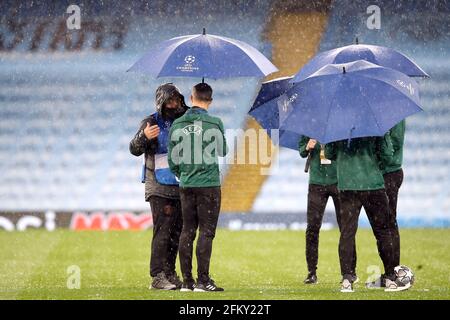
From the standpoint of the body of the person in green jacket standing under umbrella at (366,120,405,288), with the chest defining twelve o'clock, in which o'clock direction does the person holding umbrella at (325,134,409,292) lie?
the person holding umbrella at (325,134,409,292) is roughly at 10 o'clock from the person in green jacket standing under umbrella at (366,120,405,288).

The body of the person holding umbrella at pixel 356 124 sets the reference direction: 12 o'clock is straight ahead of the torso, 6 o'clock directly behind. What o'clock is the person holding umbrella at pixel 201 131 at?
the person holding umbrella at pixel 201 131 is roughly at 9 o'clock from the person holding umbrella at pixel 356 124.

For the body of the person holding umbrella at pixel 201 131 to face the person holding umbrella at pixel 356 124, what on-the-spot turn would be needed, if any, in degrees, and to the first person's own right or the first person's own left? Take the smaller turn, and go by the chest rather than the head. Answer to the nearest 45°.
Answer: approximately 90° to the first person's own right

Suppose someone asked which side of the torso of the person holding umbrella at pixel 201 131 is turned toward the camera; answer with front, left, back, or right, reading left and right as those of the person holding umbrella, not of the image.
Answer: back

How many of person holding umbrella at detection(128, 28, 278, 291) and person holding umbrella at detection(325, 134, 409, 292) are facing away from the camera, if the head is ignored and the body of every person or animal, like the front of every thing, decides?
2

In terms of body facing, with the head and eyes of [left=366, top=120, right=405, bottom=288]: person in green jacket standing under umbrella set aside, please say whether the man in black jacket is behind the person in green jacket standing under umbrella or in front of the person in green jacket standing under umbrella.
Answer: in front

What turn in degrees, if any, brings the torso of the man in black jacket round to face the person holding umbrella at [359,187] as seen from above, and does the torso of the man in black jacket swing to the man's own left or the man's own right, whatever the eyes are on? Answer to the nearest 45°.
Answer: approximately 45° to the man's own left

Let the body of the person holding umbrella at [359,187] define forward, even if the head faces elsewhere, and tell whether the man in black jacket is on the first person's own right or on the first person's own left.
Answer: on the first person's own left

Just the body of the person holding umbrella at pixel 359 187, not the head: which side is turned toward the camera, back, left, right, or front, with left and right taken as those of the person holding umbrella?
back

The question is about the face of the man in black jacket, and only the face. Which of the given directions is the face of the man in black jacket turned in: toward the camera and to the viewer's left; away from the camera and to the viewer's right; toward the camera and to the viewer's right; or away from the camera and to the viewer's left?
toward the camera and to the viewer's right

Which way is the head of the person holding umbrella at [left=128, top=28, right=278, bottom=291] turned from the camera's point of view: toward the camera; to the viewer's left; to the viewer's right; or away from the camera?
away from the camera
